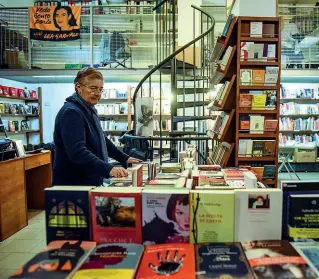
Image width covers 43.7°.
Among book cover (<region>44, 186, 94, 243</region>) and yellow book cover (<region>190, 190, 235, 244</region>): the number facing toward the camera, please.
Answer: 2

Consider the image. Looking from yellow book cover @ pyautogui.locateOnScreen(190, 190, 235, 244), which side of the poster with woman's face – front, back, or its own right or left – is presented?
front

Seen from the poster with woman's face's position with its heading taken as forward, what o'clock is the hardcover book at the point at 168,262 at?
The hardcover book is roughly at 12 o'clock from the poster with woman's face.

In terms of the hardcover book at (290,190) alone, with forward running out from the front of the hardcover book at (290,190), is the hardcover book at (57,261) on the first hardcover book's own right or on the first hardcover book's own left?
on the first hardcover book's own right

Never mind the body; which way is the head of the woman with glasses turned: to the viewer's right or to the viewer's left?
to the viewer's right

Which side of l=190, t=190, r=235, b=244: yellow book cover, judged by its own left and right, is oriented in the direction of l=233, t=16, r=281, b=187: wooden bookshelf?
back

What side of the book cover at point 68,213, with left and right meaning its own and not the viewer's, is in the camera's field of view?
front

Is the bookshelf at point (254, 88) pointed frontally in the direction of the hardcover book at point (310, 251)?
yes

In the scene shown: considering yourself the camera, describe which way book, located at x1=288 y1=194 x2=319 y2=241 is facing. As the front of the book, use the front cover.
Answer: facing the viewer

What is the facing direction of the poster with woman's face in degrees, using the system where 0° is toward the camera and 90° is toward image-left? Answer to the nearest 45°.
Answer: approximately 0°

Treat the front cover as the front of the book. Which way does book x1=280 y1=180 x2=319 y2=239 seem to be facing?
toward the camera

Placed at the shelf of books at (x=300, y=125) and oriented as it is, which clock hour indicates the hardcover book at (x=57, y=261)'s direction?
The hardcover book is roughly at 12 o'clock from the shelf of books.
